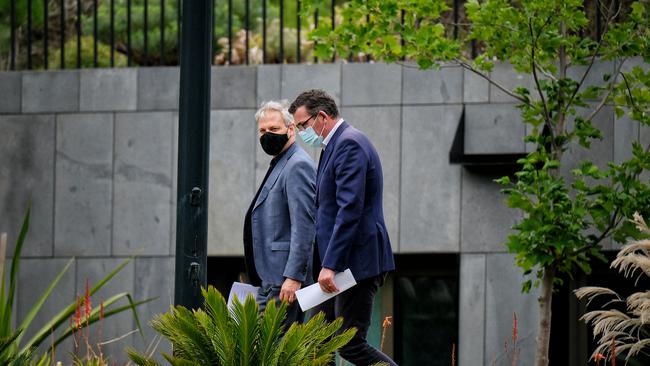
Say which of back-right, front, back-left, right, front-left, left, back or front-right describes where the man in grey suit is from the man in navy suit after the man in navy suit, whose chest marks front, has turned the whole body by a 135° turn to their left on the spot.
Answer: back

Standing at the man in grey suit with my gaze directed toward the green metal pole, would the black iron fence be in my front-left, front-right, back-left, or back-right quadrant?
back-right

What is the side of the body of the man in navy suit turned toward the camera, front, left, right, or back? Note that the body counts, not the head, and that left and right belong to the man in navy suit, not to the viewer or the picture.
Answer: left

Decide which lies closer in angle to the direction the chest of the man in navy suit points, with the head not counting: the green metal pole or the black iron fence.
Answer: the green metal pole

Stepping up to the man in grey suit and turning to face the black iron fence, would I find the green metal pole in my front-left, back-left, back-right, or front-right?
back-left

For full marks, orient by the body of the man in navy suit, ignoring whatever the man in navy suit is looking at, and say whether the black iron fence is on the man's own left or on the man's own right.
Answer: on the man's own right

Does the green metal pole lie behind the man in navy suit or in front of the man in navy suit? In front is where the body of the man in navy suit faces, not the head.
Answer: in front

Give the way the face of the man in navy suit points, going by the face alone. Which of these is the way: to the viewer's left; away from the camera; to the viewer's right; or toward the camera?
to the viewer's left
